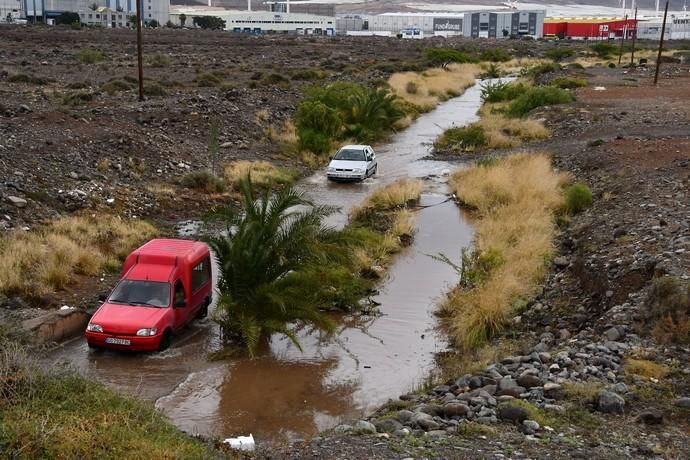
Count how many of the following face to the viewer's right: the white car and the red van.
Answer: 0

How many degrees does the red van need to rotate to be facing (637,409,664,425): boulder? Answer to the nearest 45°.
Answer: approximately 90° to its left

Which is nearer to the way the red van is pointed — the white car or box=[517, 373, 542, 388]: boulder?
the boulder

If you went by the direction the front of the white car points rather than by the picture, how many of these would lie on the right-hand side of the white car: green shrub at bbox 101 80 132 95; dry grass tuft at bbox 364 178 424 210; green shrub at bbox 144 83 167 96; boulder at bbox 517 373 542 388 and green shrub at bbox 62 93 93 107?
3

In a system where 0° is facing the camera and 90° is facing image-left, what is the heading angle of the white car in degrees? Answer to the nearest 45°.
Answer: approximately 45°

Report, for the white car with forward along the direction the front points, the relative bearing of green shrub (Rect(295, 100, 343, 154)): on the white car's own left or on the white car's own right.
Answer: on the white car's own right

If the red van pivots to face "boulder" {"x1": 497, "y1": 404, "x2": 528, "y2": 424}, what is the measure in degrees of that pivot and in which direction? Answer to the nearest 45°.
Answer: approximately 90° to its left

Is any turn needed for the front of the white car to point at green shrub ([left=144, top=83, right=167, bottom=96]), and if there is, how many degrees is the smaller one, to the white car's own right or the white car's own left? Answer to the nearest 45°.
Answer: approximately 90° to the white car's own right

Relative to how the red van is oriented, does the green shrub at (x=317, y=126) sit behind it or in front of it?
behind

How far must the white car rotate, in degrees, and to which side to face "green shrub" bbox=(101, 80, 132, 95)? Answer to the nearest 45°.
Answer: approximately 90° to its right

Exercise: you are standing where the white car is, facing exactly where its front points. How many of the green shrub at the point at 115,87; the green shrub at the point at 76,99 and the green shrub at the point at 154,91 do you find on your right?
3
